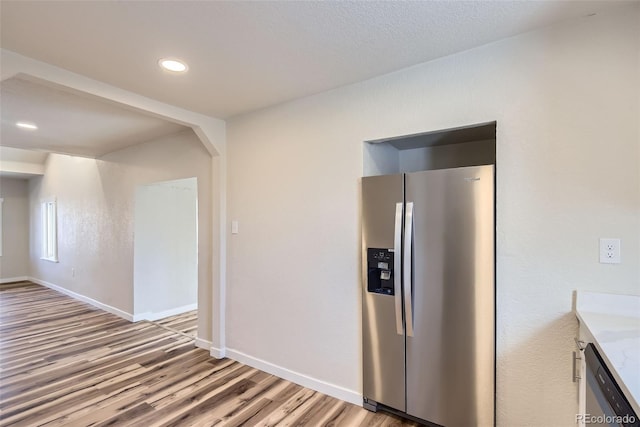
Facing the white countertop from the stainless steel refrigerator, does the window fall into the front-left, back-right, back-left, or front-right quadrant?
back-right

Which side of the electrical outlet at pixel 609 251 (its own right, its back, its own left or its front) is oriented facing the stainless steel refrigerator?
right

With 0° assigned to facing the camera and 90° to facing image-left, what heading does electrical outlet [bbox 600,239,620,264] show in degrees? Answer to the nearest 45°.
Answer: approximately 0°

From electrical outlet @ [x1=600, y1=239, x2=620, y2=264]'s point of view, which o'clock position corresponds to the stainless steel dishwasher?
The stainless steel dishwasher is roughly at 12 o'clock from the electrical outlet.

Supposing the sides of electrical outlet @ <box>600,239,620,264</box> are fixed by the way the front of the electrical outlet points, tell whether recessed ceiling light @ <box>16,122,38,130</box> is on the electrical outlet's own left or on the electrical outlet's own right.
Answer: on the electrical outlet's own right

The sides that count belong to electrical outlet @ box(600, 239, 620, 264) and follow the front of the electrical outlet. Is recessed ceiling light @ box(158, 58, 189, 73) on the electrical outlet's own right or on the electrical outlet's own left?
on the electrical outlet's own right

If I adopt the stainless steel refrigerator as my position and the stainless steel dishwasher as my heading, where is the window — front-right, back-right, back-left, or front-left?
back-right

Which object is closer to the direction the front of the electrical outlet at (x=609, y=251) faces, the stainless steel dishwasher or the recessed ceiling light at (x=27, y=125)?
the stainless steel dishwasher

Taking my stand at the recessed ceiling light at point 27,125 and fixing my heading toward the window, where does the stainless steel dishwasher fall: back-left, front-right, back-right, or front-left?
back-right

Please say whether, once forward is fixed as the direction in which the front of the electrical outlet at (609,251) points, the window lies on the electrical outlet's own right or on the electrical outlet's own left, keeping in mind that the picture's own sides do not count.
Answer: on the electrical outlet's own right
